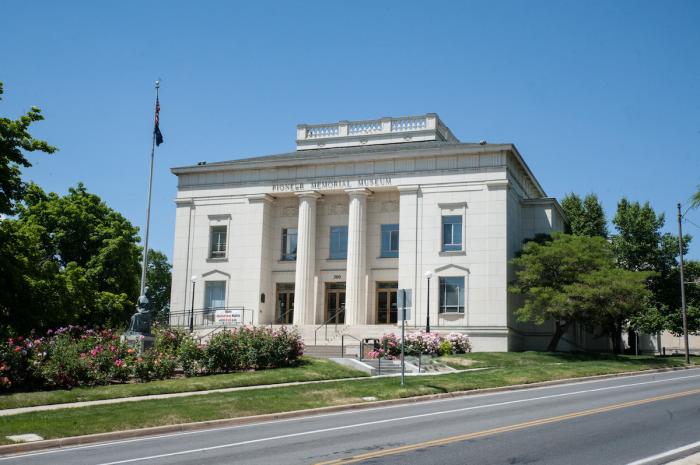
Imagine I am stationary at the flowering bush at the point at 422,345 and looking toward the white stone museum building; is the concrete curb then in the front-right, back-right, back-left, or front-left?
back-left

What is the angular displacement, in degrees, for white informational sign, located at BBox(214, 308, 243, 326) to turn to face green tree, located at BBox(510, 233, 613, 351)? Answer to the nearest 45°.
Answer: approximately 45° to its left

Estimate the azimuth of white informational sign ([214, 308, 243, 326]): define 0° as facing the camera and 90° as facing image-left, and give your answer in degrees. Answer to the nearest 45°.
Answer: approximately 0°

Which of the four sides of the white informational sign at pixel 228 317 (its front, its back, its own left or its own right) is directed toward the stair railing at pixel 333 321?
left

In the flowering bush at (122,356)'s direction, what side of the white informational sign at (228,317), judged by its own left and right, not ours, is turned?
front

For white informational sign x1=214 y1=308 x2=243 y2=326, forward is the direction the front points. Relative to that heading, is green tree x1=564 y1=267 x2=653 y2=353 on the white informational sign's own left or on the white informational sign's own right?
on the white informational sign's own left

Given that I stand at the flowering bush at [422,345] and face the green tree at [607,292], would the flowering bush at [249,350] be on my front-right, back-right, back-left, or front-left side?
back-right

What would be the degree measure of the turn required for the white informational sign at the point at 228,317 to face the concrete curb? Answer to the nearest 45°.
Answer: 0° — it already faces it

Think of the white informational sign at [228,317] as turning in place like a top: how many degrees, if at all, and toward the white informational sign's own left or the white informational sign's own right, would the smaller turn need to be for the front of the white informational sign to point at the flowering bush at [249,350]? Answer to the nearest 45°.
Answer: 0° — it already faces it

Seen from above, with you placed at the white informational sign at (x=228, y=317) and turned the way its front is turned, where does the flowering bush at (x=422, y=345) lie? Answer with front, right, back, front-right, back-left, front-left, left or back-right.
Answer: front-left

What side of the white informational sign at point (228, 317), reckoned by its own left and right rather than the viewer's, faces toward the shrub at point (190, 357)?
front
